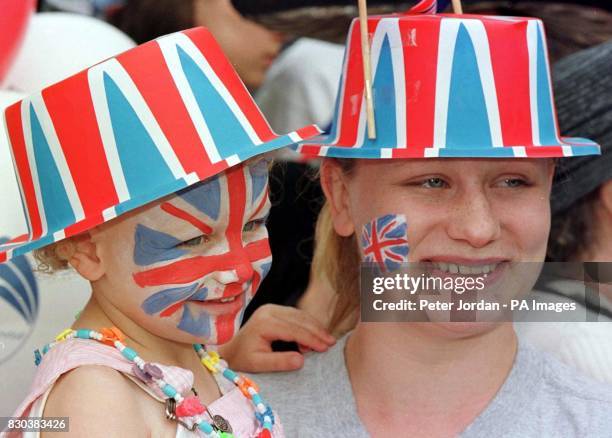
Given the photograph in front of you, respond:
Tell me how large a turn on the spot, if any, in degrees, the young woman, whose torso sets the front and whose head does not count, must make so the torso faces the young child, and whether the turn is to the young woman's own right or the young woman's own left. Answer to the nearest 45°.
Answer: approximately 45° to the young woman's own right

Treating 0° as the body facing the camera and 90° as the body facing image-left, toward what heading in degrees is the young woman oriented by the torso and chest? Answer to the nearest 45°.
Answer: approximately 0°

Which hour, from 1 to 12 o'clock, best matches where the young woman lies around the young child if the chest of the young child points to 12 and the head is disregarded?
The young woman is roughly at 10 o'clock from the young child.

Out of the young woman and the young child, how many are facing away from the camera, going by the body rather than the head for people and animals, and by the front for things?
0

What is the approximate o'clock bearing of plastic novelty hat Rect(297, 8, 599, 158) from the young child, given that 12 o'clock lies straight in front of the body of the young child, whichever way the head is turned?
The plastic novelty hat is roughly at 10 o'clock from the young child.
